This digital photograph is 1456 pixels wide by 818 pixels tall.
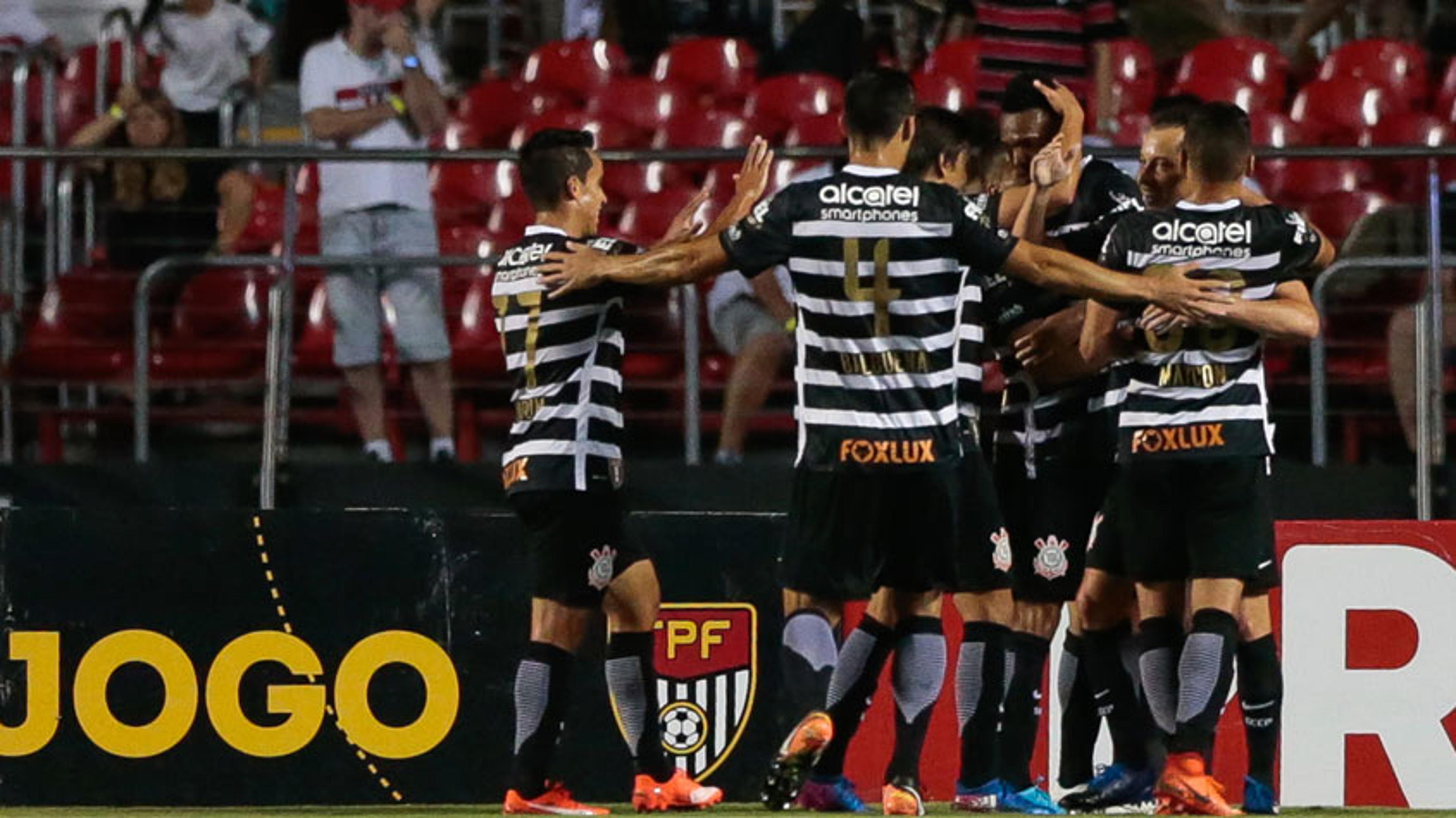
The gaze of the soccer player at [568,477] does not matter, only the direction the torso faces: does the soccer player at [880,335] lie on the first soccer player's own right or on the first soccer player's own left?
on the first soccer player's own right

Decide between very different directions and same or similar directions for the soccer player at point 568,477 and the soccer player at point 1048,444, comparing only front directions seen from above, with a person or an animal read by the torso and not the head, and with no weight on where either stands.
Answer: very different directions

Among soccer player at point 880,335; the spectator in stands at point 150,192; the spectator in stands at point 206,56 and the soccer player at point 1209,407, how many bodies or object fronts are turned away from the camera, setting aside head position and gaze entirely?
2

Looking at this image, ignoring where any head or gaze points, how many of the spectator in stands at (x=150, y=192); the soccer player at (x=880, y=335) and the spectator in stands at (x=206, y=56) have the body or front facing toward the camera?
2

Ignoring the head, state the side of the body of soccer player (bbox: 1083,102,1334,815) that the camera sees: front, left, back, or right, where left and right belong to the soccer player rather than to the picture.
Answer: back

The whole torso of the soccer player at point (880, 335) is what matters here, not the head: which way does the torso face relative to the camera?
away from the camera

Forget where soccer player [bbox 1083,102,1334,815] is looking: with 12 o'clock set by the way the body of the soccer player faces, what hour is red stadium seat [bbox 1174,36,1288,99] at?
The red stadium seat is roughly at 12 o'clock from the soccer player.

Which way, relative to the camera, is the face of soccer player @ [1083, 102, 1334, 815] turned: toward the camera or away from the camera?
away from the camera

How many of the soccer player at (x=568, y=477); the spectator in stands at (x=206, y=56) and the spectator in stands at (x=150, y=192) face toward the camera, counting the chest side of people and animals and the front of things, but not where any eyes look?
2

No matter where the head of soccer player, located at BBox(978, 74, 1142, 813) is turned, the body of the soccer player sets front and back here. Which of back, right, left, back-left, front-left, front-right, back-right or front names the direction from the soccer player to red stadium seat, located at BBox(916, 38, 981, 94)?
back-right

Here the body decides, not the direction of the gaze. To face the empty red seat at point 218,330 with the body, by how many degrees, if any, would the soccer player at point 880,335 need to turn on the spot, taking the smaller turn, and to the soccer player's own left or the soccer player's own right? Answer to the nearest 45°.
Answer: approximately 45° to the soccer player's own left

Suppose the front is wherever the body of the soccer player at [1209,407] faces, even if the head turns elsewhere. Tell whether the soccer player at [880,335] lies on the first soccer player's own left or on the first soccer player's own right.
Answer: on the first soccer player's own left
